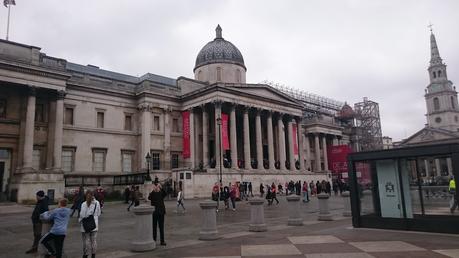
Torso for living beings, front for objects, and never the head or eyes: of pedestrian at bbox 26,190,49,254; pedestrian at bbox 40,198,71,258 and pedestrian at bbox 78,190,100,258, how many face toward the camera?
1

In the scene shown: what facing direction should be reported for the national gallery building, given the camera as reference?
facing the viewer and to the right of the viewer

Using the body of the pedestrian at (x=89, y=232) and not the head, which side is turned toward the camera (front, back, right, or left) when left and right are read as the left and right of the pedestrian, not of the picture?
front

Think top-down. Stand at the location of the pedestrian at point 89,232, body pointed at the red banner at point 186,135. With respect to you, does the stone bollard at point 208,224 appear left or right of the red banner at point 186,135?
right

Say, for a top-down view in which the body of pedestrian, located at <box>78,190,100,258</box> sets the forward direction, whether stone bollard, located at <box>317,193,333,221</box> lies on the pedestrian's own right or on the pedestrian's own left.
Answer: on the pedestrian's own left

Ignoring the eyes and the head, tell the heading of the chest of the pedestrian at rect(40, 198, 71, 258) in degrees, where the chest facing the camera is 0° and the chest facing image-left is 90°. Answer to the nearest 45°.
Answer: approximately 135°

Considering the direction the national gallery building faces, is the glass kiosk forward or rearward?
forward

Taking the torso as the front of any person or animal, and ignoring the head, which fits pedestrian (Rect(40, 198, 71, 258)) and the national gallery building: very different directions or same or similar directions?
very different directions

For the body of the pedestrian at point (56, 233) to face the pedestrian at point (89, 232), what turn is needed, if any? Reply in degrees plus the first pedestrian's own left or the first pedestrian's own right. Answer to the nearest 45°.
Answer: approximately 135° to the first pedestrian's own right

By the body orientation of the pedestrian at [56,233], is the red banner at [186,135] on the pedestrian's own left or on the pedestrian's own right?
on the pedestrian's own right

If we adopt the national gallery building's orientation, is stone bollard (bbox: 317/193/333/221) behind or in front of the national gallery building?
in front

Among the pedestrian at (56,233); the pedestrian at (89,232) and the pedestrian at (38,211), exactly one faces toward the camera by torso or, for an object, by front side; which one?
the pedestrian at (89,232)

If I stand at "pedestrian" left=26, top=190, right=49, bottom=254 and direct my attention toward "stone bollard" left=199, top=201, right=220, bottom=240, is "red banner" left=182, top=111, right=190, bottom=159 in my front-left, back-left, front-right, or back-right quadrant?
front-left
